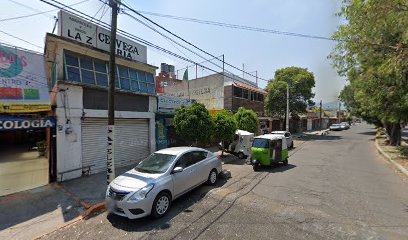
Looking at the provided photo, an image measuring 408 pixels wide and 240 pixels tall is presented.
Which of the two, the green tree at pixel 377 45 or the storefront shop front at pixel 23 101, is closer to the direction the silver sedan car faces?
the storefront shop front

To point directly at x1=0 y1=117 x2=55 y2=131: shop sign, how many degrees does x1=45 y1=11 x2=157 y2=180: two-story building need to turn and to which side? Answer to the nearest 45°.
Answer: approximately 90° to its right

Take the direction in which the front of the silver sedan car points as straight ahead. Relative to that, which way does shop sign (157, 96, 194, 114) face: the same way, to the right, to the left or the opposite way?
to the left

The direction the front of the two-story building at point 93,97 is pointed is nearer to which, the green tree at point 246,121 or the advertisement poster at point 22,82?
the green tree

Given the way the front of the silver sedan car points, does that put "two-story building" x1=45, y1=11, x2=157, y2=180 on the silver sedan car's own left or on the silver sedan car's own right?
on the silver sedan car's own right

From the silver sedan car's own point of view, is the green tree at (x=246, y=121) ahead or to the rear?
to the rear

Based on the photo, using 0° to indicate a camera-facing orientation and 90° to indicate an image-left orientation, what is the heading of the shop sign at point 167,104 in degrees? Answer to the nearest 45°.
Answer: approximately 315°

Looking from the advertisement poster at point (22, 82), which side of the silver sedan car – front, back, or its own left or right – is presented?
right

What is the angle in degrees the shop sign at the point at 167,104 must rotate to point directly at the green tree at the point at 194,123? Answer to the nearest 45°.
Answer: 0° — it already faces it

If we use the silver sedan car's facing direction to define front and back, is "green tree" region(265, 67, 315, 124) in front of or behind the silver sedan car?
behind

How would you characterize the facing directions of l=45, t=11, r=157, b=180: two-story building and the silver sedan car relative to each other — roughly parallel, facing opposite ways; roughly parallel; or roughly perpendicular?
roughly perpendicular
